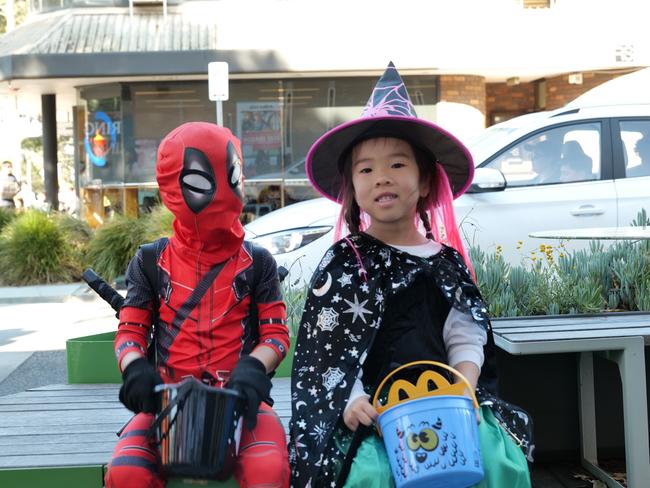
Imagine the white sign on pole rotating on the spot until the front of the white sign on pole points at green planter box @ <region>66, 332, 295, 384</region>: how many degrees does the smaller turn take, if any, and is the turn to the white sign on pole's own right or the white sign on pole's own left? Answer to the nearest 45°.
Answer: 0° — it already faces it

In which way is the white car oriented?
to the viewer's left

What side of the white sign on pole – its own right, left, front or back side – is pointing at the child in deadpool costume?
front

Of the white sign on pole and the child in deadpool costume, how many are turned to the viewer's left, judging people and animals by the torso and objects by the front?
0

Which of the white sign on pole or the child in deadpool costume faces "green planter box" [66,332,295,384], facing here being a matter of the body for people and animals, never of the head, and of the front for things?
the white sign on pole

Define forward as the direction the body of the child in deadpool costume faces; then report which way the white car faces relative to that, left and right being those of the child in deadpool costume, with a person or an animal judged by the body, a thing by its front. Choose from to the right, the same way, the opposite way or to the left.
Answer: to the right

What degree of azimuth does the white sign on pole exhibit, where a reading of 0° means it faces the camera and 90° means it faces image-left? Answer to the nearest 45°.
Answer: approximately 0°

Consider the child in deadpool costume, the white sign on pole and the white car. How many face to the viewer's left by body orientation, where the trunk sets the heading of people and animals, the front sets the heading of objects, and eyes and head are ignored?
1

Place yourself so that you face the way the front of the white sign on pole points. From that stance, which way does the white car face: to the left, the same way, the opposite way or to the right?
to the right

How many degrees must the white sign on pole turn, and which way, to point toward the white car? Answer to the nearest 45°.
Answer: approximately 45° to its left

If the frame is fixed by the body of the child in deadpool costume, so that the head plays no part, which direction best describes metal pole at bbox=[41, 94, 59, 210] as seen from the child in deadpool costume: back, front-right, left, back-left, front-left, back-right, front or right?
back

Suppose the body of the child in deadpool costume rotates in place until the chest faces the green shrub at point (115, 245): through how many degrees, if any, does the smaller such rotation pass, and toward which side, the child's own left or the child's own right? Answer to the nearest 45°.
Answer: approximately 180°
